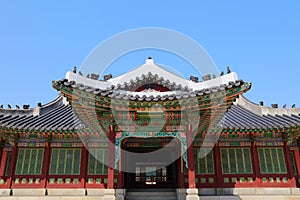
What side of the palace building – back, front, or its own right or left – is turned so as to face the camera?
front
